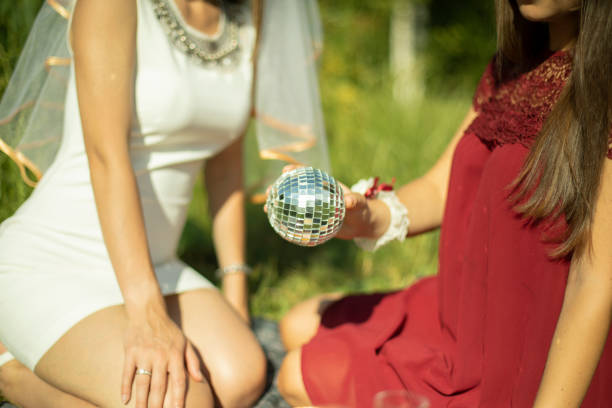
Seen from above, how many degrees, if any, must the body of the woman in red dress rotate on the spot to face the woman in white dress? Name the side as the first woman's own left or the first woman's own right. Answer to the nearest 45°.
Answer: approximately 45° to the first woman's own right

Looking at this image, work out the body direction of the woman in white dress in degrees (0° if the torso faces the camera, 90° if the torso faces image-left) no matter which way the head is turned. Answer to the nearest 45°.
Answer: approximately 315°

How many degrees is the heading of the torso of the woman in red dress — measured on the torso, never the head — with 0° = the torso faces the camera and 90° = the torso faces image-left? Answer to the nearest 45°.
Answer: approximately 45°
